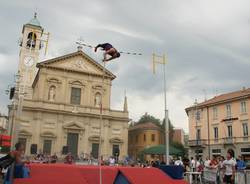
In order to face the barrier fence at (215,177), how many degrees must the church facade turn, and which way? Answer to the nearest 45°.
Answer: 0° — it already faces it

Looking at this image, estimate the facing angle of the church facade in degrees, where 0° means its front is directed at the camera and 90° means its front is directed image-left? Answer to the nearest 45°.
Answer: approximately 0°

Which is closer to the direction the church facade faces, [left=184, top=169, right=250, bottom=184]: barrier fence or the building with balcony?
the barrier fence

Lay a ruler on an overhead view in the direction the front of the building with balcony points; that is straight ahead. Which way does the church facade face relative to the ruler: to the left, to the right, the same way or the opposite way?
to the left

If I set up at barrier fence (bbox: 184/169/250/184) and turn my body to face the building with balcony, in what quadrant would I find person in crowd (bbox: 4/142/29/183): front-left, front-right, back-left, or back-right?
back-left

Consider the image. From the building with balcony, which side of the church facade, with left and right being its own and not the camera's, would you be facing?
left

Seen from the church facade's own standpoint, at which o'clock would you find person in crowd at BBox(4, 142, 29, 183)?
The person in crowd is roughly at 12 o'clock from the church facade.

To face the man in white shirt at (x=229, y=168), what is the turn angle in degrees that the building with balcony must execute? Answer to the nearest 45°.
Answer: approximately 45° to its left
